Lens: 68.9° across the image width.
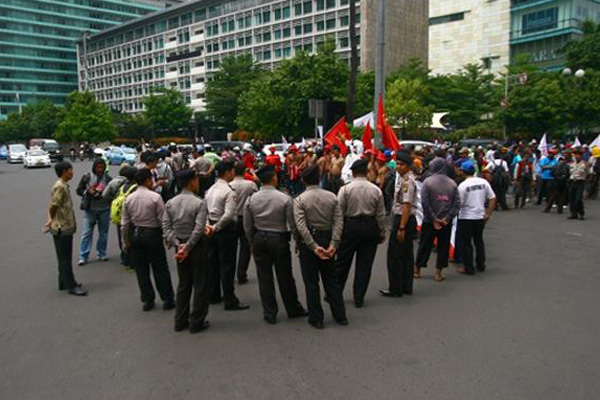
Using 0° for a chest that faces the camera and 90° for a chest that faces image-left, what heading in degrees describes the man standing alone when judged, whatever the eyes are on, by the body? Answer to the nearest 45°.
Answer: approximately 270°

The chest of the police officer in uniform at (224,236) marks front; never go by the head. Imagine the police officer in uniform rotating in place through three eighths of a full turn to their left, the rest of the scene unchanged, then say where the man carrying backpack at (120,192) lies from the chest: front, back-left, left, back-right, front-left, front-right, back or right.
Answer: front-right

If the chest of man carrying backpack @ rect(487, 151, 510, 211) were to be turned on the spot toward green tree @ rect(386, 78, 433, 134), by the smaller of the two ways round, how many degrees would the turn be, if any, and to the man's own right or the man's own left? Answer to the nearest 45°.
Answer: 0° — they already face it

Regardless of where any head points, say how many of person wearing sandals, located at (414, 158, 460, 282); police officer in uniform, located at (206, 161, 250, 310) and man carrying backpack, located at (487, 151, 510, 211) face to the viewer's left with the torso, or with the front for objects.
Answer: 0

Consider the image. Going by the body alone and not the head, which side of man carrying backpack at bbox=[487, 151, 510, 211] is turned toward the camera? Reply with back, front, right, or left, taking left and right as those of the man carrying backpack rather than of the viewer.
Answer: back

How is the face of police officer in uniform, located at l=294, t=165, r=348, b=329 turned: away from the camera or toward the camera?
away from the camera

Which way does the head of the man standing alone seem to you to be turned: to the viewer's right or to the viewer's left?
to the viewer's right

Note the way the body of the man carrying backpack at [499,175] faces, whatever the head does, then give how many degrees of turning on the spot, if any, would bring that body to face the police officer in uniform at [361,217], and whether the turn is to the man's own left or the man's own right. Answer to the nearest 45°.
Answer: approximately 180°

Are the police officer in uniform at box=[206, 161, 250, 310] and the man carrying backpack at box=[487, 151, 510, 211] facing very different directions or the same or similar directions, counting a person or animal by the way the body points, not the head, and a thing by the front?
same or similar directions

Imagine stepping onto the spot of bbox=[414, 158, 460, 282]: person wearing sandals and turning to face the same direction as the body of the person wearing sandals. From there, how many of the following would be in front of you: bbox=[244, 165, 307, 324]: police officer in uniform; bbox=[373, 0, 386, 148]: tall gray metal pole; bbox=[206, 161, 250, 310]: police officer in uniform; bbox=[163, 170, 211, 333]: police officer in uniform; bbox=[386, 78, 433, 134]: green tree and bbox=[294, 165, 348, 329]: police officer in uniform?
2

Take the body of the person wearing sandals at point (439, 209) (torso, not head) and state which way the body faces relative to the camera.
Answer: away from the camera

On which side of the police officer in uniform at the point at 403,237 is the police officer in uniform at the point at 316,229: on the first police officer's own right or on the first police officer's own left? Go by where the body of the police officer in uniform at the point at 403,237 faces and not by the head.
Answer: on the first police officer's own left

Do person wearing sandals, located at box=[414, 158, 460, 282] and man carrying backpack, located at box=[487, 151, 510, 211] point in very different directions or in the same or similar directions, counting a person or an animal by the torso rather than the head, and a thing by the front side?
same or similar directions

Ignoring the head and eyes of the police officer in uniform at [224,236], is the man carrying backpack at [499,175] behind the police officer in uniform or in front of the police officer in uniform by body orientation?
in front

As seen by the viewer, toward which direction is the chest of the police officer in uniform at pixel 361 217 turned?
away from the camera

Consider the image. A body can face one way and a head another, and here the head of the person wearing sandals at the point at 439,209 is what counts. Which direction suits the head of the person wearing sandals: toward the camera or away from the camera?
away from the camera

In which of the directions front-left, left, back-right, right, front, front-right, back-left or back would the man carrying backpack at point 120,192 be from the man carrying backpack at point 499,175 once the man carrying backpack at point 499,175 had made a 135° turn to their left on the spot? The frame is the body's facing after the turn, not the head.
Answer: front

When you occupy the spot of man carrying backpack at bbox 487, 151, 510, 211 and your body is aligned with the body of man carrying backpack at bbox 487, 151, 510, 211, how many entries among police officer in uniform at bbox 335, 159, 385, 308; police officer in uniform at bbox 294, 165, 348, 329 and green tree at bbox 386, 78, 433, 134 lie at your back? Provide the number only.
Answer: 2
